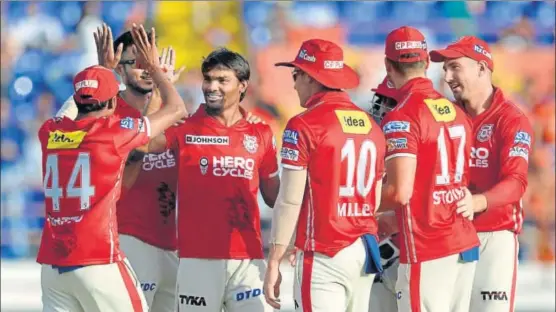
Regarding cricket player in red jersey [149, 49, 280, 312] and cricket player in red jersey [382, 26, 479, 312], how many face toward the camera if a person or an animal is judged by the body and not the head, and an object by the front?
1

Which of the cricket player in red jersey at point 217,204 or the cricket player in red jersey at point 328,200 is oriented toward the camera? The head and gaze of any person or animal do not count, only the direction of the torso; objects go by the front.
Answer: the cricket player in red jersey at point 217,204

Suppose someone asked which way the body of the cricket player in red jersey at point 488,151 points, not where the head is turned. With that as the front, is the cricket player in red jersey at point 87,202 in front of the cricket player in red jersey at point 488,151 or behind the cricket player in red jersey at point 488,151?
in front

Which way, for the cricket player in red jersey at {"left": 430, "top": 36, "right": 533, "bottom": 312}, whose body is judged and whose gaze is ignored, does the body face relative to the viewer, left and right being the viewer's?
facing the viewer and to the left of the viewer

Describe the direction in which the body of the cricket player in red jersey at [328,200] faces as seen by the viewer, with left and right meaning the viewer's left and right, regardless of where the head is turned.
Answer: facing away from the viewer and to the left of the viewer

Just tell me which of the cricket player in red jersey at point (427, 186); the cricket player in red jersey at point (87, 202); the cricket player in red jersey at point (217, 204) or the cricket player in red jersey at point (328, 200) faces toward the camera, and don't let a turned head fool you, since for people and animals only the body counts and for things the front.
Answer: the cricket player in red jersey at point (217, 204)

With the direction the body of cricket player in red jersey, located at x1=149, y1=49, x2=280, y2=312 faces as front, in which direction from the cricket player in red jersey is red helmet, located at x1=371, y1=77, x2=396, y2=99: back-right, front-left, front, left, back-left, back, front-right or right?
left

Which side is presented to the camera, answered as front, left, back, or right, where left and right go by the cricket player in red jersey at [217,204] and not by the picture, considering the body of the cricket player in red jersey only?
front

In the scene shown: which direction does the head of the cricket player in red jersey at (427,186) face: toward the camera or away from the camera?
away from the camera

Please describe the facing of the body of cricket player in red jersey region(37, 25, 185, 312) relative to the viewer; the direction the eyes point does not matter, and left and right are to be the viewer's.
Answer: facing away from the viewer and to the right of the viewer

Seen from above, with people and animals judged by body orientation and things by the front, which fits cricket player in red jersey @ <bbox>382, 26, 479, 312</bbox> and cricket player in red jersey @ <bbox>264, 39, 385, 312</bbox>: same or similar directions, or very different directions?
same or similar directions

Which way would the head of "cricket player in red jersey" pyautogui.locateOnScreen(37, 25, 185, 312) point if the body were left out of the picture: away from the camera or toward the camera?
away from the camera

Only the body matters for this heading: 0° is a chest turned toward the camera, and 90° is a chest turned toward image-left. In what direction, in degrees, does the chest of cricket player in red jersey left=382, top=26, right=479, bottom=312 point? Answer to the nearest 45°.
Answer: approximately 135°

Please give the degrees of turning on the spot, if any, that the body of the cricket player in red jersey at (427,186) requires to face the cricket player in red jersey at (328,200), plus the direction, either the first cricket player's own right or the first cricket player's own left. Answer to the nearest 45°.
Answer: approximately 90° to the first cricket player's own left
